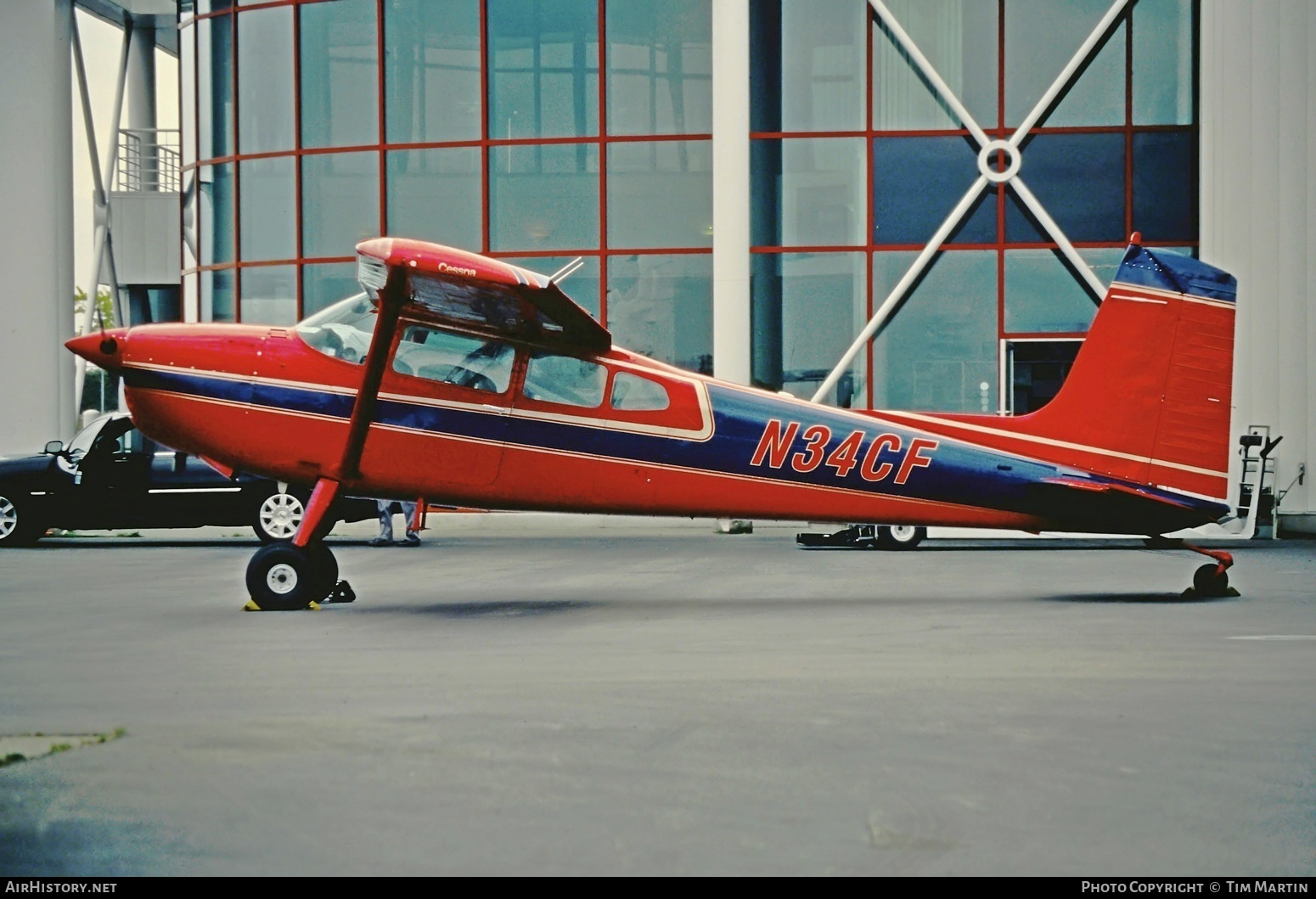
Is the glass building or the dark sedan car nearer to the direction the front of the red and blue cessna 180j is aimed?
the dark sedan car

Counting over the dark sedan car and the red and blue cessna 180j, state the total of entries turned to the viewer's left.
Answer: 2

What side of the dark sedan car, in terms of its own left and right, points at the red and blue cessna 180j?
left

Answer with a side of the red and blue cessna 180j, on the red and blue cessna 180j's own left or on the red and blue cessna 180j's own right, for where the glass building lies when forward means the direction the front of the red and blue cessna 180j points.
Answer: on the red and blue cessna 180j's own right

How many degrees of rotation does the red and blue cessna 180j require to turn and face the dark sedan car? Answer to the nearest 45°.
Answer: approximately 45° to its right

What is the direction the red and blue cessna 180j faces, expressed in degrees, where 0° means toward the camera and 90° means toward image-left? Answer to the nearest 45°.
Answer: approximately 90°

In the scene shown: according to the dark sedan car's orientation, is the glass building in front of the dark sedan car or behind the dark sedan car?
behind

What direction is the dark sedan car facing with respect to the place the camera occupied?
facing to the left of the viewer
